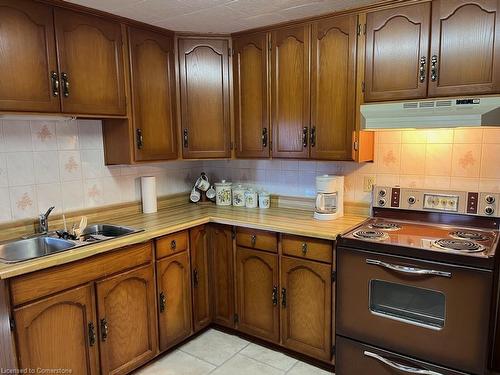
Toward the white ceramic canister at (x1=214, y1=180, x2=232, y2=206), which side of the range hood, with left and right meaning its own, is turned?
right

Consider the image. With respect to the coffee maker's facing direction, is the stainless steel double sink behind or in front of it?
in front

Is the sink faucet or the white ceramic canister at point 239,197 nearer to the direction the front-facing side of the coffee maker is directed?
the sink faucet

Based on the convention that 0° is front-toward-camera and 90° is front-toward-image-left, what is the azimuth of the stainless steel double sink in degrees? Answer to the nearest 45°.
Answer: approximately 315°

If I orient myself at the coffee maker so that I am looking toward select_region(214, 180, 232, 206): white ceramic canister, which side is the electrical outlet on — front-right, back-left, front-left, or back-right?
back-right

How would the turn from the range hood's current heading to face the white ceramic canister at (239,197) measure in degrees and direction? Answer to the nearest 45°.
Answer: approximately 90° to its right

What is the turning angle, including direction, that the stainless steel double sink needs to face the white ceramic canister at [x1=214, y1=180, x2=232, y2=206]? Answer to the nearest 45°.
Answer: approximately 45° to its left

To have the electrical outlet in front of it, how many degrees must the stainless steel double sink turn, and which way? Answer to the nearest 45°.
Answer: approximately 45° to its left

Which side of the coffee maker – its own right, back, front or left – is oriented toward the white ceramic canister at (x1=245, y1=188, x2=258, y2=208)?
right

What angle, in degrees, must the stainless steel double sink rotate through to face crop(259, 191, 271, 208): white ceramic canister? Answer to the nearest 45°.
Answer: approximately 45° to its left

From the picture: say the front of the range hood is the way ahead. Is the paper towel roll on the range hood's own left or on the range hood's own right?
on the range hood's own right

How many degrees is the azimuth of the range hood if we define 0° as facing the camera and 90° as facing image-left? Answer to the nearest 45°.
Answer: approximately 0°

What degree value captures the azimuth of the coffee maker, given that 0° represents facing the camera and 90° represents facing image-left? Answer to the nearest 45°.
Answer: approximately 45°
